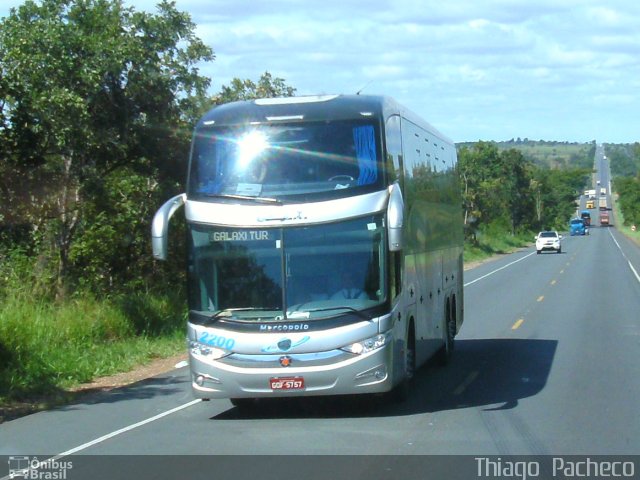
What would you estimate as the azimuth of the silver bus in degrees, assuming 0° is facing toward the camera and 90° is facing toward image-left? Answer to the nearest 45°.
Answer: approximately 0°

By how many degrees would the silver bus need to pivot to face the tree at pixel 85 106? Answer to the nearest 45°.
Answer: approximately 135° to its right

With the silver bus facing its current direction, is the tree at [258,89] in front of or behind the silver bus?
behind
